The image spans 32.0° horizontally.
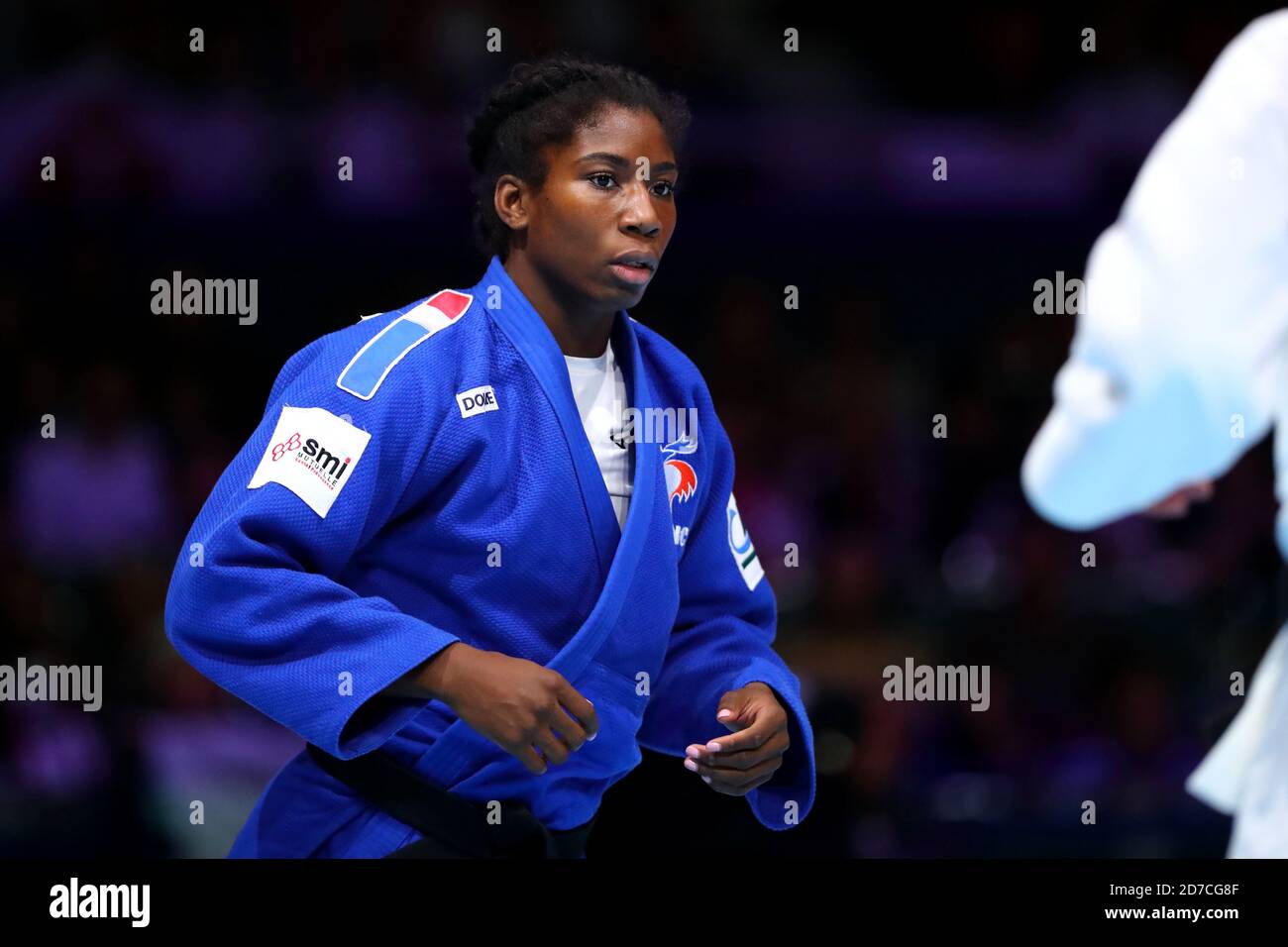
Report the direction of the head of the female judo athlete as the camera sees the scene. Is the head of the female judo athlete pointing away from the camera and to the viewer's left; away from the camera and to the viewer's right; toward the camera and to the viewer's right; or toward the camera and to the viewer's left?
toward the camera and to the viewer's right

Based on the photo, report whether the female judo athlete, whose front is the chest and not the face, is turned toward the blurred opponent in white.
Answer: yes
